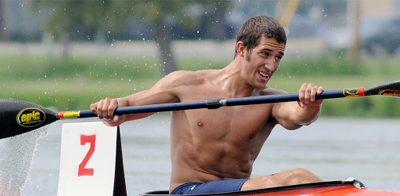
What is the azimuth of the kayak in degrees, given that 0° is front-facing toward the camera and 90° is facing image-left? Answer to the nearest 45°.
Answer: approximately 270°

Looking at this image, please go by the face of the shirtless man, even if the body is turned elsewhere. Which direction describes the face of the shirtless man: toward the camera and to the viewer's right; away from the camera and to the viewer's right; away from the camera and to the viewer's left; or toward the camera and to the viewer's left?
toward the camera and to the viewer's right

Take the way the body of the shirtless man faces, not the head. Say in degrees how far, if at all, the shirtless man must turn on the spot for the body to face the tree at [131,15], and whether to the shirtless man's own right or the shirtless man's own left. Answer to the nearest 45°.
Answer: approximately 135° to the shirtless man's own left
